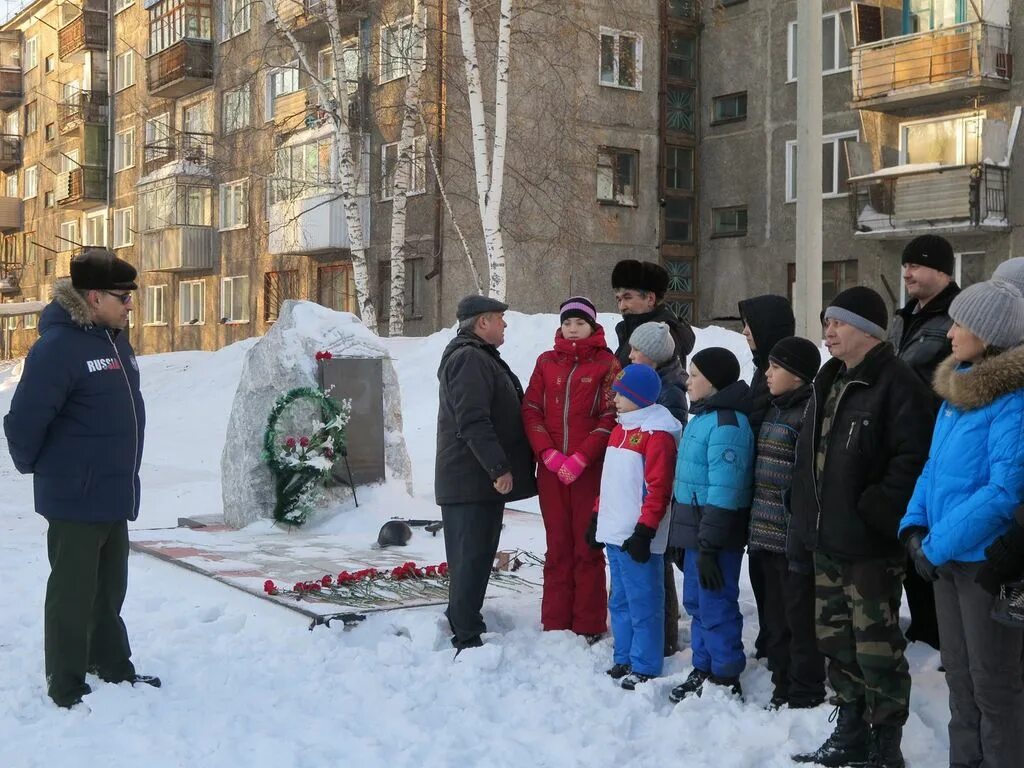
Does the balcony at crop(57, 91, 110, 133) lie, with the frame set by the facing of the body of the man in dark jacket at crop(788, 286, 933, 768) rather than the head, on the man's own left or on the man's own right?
on the man's own right

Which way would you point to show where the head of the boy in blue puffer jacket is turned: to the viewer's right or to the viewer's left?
to the viewer's left

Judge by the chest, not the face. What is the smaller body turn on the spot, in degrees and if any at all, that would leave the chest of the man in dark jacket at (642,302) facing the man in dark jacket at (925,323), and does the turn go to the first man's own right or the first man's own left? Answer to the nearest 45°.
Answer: approximately 90° to the first man's own left

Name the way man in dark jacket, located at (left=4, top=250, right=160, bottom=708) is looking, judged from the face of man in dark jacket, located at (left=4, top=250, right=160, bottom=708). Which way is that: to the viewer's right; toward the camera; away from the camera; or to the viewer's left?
to the viewer's right

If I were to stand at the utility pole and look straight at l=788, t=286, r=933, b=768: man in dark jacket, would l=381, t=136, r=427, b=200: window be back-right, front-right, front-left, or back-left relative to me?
back-right

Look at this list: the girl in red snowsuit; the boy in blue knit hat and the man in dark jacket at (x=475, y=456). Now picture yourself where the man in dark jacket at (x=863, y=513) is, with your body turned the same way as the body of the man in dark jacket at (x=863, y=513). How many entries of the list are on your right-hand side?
3

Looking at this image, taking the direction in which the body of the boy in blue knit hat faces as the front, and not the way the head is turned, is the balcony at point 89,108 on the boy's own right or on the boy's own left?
on the boy's own right
